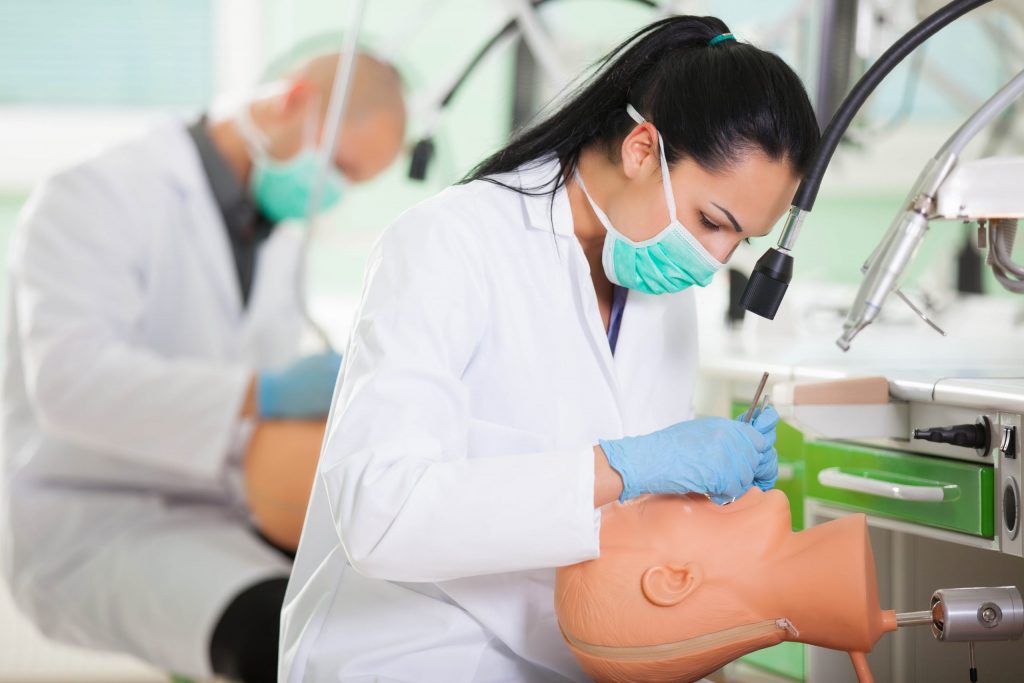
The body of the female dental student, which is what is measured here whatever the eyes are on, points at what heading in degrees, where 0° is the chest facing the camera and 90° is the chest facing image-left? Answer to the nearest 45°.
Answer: approximately 315°

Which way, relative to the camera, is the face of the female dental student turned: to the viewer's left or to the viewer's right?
to the viewer's right
